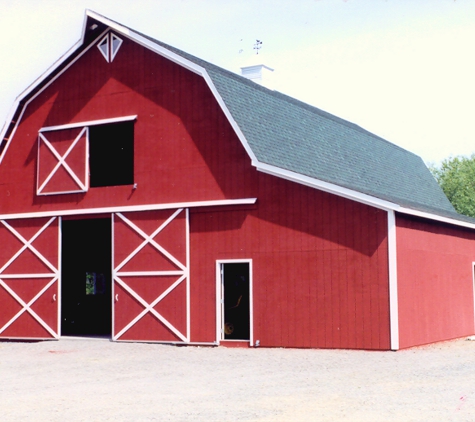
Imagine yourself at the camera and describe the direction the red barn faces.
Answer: facing the viewer and to the left of the viewer
